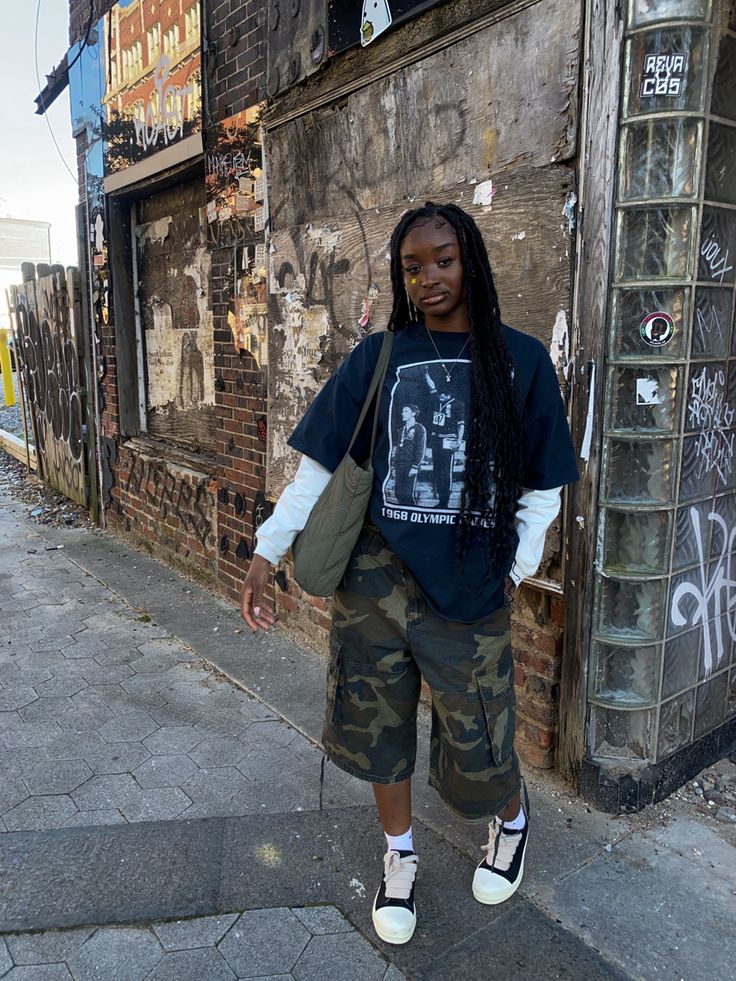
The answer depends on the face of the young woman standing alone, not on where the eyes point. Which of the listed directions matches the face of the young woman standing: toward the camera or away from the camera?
toward the camera

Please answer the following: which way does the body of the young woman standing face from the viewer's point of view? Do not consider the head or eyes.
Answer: toward the camera
